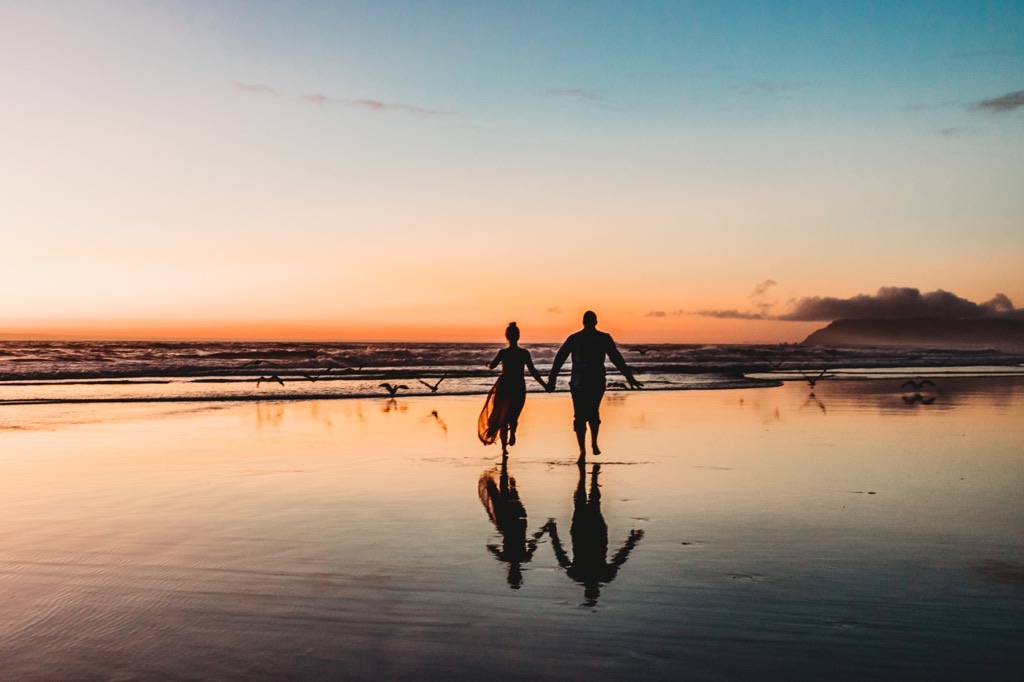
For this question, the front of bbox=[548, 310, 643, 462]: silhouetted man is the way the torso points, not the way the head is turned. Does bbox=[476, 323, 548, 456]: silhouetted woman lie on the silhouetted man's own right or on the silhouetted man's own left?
on the silhouetted man's own left

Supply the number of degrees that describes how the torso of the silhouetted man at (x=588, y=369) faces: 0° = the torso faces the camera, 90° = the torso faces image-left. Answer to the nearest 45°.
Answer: approximately 180°

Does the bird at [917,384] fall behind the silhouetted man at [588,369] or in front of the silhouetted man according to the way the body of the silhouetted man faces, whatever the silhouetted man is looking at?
in front
